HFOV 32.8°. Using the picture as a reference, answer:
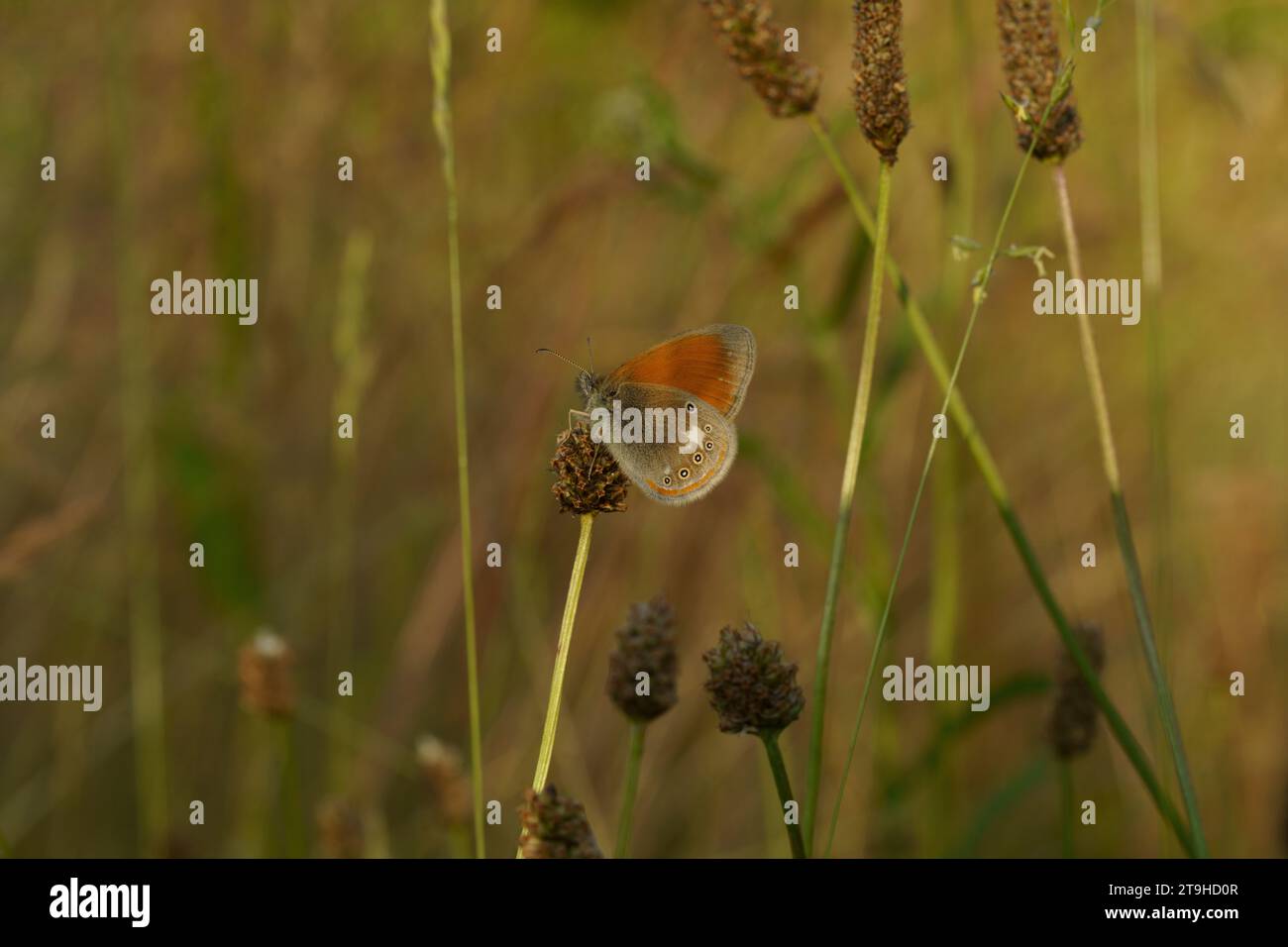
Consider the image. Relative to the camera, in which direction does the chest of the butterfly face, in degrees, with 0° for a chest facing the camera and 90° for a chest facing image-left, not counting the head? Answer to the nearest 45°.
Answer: approximately 90°

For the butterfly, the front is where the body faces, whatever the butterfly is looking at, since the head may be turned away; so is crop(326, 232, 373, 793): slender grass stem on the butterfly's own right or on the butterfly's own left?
on the butterfly's own right

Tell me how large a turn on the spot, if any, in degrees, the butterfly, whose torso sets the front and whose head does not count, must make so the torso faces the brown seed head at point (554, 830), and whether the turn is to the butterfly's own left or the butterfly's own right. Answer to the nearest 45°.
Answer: approximately 90° to the butterfly's own left

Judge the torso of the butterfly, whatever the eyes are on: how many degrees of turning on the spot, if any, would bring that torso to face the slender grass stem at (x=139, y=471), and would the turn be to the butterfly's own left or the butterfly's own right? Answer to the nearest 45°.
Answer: approximately 45° to the butterfly's own right
